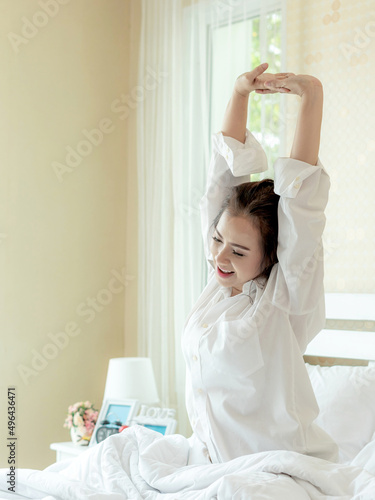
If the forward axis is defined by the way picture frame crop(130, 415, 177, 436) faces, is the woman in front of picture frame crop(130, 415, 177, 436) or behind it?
in front

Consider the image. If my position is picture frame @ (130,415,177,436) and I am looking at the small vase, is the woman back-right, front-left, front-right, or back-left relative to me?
back-left

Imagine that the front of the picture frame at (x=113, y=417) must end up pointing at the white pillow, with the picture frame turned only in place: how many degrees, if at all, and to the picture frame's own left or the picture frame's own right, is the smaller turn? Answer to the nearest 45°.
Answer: approximately 45° to the picture frame's own left

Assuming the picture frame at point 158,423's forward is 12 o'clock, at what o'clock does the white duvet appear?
The white duvet is roughly at 12 o'clock from the picture frame.

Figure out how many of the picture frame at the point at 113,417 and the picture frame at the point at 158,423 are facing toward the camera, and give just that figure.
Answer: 2

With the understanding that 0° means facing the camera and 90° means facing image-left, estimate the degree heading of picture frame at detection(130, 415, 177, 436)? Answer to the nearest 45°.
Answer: approximately 0°

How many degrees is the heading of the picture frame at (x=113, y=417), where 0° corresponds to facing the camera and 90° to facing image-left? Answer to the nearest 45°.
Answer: approximately 0°

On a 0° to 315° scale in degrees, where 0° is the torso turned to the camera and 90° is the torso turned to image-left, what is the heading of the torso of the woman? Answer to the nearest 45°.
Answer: approximately 45°
